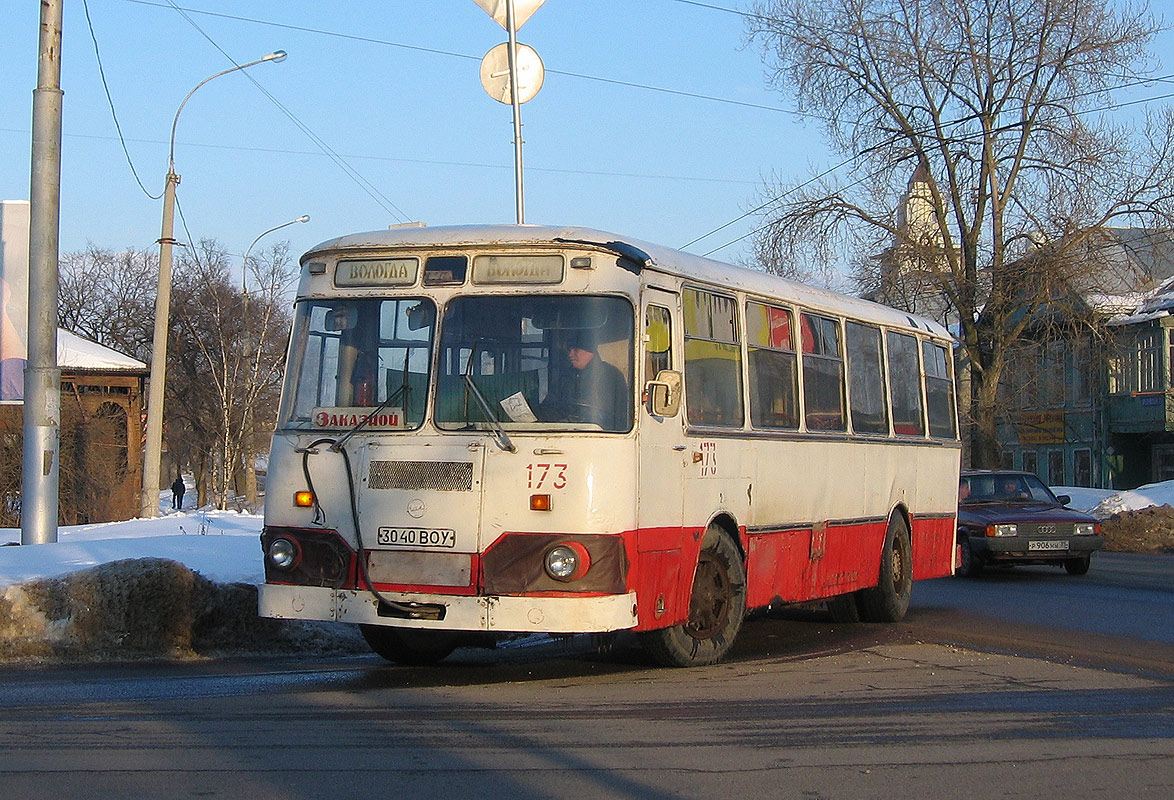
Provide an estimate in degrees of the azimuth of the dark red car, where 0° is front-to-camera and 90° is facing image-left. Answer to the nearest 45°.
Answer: approximately 315°

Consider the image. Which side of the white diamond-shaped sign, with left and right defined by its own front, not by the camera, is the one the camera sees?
back

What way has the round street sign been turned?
away from the camera

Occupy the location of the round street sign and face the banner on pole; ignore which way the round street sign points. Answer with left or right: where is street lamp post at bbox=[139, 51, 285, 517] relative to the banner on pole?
right

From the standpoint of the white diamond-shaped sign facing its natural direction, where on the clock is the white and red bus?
The white and red bus is roughly at 6 o'clock from the white diamond-shaped sign.

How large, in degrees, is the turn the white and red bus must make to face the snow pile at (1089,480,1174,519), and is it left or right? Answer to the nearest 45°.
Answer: approximately 180°

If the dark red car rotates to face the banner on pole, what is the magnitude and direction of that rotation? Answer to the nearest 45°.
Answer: approximately 90° to its right

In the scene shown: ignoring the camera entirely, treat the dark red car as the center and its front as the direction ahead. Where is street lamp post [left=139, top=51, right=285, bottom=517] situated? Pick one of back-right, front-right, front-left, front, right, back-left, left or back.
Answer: back-right

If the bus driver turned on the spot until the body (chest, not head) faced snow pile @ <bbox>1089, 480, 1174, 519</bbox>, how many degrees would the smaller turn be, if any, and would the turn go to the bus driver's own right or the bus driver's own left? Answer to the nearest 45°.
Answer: approximately 180°

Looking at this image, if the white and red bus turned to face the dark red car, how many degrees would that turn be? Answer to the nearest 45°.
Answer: approximately 180°
